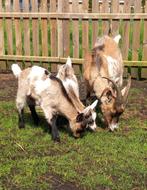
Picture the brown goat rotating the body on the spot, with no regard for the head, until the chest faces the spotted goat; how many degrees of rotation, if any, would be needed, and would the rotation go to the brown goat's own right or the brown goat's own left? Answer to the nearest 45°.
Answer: approximately 45° to the brown goat's own right

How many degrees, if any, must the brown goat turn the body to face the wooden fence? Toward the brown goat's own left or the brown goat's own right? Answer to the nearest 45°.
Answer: approximately 180°

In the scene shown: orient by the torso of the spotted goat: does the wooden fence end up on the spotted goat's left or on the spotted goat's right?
on the spotted goat's left

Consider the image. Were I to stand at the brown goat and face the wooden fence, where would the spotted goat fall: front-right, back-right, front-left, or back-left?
back-left

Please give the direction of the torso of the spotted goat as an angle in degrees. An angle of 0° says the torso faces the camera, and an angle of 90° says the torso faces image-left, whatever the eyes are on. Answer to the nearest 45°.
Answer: approximately 315°

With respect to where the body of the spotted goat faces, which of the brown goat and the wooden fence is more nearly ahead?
the brown goat

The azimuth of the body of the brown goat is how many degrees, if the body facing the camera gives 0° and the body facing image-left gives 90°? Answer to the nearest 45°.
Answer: approximately 0°

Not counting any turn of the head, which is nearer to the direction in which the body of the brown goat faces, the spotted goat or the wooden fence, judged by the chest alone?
the spotted goat
